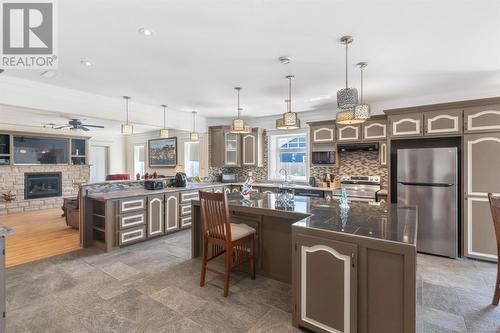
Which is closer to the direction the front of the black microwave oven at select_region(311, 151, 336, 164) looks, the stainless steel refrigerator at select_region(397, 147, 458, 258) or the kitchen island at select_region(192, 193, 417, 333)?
the kitchen island

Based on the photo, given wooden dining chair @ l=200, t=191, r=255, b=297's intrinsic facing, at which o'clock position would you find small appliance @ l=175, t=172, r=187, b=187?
The small appliance is roughly at 10 o'clock from the wooden dining chair.

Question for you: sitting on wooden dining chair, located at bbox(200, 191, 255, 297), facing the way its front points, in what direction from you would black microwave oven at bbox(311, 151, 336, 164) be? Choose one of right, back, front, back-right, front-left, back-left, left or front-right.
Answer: front

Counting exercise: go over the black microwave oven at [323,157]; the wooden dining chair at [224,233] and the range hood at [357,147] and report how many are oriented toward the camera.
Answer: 2

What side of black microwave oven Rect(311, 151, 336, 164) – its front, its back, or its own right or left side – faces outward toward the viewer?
front

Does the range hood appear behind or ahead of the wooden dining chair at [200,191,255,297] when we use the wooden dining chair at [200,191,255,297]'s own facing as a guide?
ahead

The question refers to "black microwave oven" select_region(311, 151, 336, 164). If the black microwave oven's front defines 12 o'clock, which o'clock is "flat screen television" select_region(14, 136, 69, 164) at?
The flat screen television is roughly at 3 o'clock from the black microwave oven.

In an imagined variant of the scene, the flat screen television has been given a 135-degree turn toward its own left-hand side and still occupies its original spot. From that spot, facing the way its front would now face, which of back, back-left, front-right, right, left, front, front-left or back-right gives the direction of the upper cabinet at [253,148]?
right

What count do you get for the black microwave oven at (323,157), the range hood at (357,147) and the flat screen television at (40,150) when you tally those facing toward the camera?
3

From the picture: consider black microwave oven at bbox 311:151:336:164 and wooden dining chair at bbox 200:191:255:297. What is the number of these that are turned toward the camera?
1

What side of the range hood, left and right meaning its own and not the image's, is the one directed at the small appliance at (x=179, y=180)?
right

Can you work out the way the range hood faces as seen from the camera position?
facing the viewer

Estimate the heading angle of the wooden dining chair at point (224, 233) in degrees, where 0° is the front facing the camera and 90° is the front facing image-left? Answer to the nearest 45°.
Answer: approximately 225°

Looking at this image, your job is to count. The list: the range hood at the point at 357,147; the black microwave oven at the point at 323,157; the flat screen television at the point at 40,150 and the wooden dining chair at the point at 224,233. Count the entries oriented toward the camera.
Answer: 3

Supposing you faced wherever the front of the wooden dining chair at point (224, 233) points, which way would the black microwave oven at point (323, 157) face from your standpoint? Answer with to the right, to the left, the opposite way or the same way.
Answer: the opposite way

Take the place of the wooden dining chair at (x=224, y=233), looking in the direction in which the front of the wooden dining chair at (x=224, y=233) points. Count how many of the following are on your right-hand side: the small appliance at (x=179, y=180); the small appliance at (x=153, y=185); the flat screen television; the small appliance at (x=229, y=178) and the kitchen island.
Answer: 1

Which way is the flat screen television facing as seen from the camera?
toward the camera
